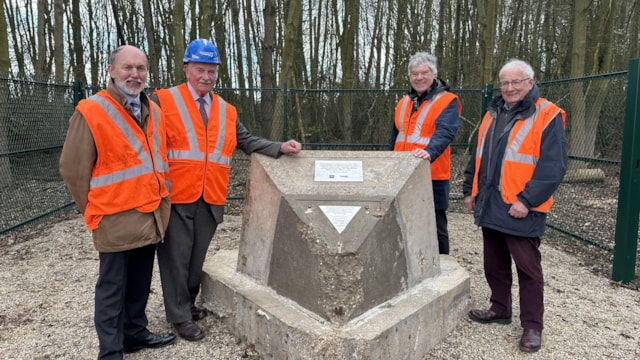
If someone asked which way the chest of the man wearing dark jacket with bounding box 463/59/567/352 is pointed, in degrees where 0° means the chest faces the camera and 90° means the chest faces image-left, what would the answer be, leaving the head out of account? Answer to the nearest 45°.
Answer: approximately 45°

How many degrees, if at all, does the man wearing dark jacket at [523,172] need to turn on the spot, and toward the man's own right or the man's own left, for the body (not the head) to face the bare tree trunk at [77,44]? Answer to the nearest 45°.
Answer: approximately 90° to the man's own right

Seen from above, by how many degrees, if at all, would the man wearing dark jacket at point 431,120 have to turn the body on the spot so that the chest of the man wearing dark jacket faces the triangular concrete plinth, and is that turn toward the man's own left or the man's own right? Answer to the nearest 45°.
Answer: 0° — they already face it

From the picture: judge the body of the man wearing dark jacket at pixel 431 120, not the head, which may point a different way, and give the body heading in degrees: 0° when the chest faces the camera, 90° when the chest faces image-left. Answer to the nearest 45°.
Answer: approximately 45°

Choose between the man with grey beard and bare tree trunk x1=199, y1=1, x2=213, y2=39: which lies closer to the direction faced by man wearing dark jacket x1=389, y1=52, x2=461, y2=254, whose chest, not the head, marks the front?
the man with grey beard

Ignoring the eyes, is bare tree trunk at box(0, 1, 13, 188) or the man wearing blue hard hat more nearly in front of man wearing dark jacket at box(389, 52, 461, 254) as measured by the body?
the man wearing blue hard hat

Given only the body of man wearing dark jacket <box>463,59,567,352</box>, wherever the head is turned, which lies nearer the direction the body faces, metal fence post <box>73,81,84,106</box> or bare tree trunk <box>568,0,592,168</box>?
the metal fence post
